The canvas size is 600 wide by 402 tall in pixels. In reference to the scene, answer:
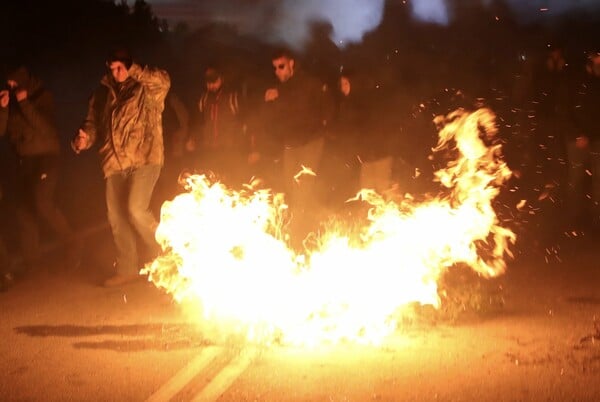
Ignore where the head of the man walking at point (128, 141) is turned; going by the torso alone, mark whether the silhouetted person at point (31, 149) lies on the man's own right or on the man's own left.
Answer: on the man's own right

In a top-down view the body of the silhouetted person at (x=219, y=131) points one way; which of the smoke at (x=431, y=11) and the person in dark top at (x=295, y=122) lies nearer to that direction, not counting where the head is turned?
the person in dark top

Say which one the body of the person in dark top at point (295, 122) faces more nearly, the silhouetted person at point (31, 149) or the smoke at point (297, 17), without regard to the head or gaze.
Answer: the silhouetted person

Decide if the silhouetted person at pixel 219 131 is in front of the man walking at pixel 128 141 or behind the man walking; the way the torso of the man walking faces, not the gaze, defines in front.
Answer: behind

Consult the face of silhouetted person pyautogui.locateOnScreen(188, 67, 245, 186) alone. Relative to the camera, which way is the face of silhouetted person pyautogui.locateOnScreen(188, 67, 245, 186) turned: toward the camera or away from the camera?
toward the camera

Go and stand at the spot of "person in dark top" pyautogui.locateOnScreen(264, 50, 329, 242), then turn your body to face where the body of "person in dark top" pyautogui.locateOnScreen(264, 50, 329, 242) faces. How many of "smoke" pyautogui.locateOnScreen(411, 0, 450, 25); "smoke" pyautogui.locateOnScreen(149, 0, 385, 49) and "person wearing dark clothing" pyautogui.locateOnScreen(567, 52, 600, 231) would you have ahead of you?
0

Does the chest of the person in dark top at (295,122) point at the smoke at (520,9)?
no

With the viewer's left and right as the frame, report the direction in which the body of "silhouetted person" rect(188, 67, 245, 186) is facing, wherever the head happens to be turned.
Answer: facing the viewer

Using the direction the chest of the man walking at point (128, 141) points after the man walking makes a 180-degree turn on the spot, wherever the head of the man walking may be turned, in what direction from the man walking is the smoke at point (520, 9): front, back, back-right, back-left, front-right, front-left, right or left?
front

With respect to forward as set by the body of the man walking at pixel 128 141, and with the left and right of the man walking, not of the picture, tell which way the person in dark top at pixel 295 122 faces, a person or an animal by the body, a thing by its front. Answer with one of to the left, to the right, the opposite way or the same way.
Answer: the same way
